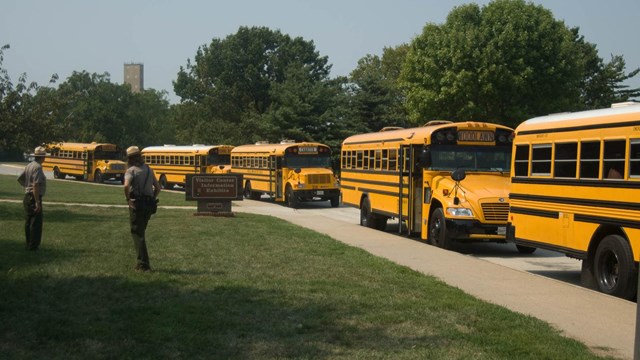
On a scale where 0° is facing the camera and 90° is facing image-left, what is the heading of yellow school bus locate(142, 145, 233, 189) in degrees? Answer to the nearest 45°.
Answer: approximately 315°

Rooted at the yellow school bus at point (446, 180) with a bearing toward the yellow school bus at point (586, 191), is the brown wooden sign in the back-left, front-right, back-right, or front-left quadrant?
back-right

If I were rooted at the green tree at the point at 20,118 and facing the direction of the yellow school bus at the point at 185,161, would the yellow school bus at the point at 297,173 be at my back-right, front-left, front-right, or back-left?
front-right

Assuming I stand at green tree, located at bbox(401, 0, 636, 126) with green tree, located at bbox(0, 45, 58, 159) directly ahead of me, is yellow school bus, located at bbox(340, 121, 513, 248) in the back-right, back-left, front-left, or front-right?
front-left

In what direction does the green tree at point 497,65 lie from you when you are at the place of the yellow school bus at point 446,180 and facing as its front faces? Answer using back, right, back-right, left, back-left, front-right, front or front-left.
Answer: back-left

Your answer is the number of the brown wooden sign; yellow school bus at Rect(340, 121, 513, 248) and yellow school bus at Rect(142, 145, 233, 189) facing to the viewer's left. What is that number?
0

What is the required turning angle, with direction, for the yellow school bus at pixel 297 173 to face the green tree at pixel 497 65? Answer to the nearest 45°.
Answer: approximately 90° to its left

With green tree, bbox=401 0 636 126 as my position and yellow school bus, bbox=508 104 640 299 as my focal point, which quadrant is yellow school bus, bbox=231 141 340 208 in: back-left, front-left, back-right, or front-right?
front-right

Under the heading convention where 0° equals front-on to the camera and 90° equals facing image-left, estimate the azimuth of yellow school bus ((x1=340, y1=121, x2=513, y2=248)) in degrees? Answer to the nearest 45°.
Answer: approximately 315°

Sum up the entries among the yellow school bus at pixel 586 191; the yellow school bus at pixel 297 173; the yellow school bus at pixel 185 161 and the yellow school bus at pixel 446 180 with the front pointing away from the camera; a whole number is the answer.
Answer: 0

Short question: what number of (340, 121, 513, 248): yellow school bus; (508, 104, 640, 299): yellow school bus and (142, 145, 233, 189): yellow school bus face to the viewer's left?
0

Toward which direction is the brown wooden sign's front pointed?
toward the camera

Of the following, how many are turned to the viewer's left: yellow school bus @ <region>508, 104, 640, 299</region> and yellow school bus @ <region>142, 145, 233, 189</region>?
0

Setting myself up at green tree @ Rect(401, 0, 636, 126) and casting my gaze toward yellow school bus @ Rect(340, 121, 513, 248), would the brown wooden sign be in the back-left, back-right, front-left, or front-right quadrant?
front-right

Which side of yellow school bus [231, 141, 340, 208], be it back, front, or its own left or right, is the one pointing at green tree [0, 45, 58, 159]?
right

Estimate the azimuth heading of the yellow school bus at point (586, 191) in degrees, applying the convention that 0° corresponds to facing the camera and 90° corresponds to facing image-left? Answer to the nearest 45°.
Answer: approximately 315°

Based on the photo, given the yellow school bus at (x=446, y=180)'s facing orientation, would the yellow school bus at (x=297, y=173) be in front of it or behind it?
behind

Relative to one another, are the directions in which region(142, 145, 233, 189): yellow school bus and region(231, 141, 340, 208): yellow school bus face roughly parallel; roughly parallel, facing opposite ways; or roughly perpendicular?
roughly parallel
